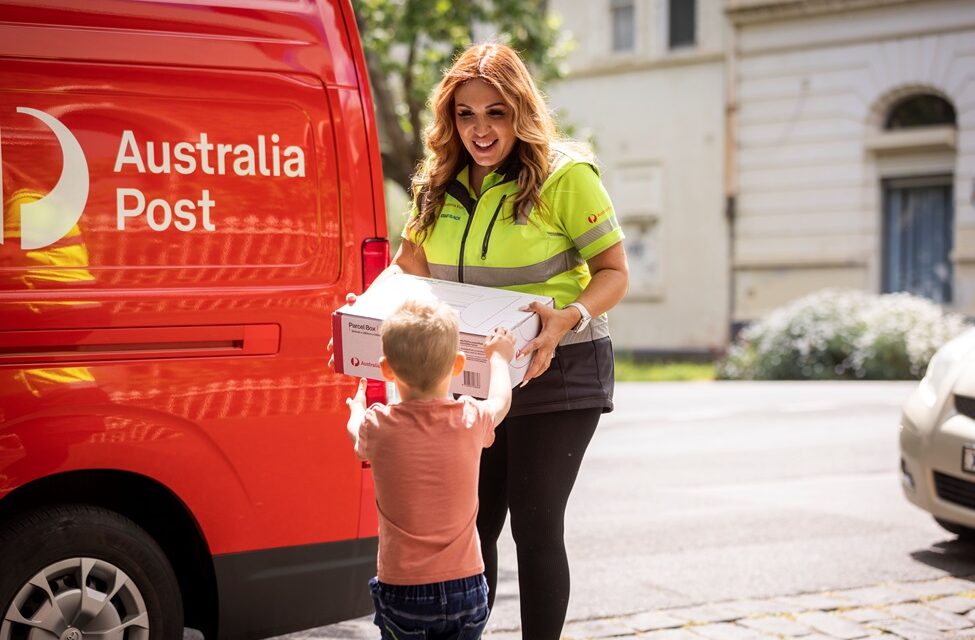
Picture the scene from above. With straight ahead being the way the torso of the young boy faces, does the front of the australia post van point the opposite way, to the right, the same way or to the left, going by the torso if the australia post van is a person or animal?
to the left

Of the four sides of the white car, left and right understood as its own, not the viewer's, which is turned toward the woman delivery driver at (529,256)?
front

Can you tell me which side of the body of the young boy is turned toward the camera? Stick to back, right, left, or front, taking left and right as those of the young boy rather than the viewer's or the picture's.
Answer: back

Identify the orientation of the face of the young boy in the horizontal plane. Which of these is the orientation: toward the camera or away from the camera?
away from the camera

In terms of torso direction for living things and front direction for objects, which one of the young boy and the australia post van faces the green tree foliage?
the young boy

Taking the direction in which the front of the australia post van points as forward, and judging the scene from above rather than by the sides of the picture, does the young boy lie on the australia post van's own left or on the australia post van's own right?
on the australia post van's own left

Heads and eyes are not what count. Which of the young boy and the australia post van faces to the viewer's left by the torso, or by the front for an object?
the australia post van

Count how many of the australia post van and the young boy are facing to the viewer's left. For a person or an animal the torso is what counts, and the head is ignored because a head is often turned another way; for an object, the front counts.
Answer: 1

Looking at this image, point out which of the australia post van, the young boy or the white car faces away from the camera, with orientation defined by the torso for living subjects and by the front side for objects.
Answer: the young boy

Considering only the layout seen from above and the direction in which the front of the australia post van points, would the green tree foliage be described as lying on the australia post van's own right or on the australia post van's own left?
on the australia post van's own right

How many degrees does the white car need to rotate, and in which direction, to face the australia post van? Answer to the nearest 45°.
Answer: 0° — it already faces it

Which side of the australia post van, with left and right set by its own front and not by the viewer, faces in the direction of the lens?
left
